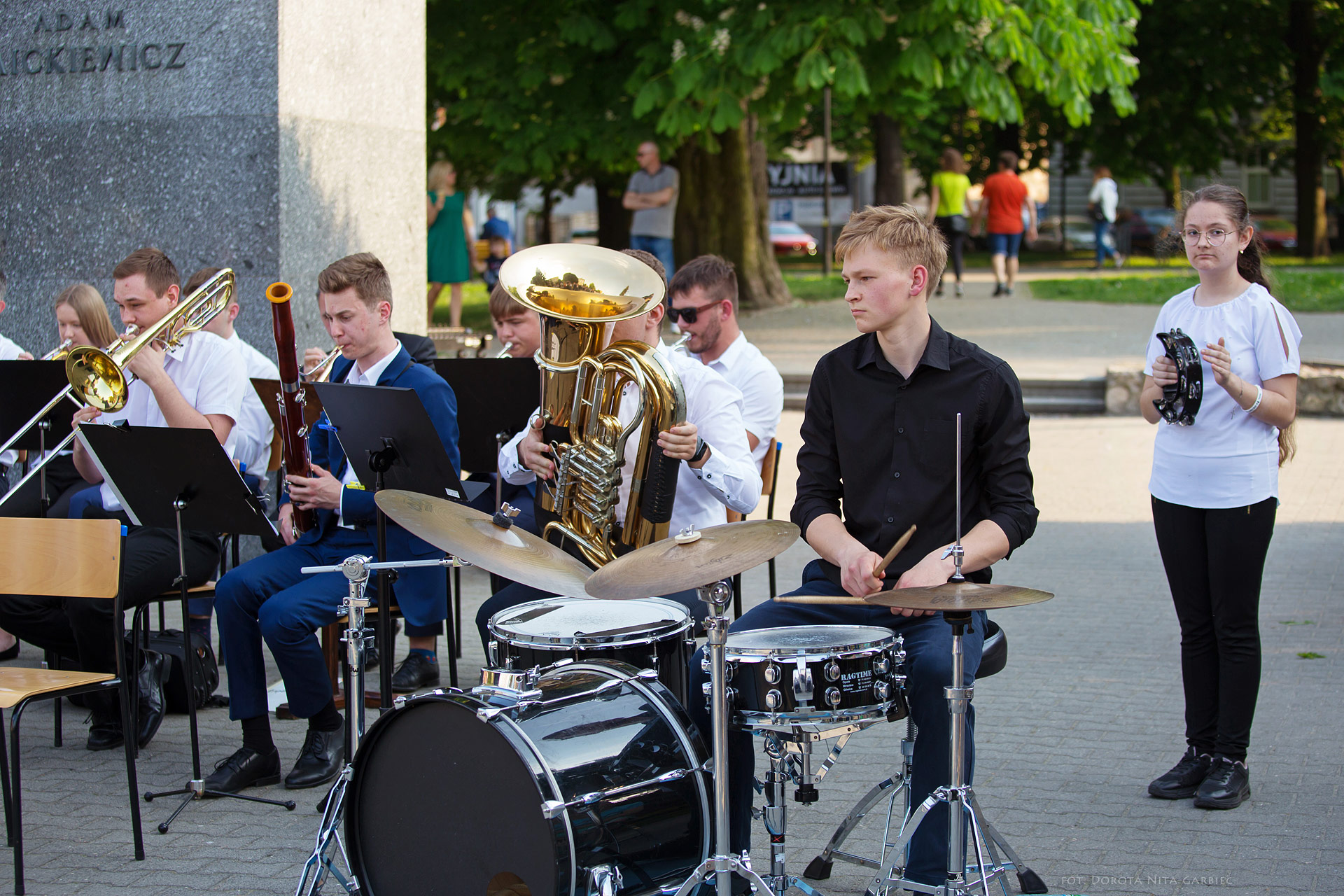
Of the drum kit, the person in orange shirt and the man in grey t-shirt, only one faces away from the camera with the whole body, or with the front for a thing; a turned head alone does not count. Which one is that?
the person in orange shirt

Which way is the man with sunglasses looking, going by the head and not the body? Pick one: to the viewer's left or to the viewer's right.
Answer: to the viewer's left

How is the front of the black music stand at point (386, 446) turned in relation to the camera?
facing away from the viewer and to the right of the viewer

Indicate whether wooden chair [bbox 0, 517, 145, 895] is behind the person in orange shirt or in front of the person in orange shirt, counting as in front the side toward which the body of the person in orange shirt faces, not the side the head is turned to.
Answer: behind

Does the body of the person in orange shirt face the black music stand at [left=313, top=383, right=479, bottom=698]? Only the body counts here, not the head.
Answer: no

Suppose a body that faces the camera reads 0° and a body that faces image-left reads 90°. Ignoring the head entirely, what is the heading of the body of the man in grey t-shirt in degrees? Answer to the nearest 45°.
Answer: approximately 45°

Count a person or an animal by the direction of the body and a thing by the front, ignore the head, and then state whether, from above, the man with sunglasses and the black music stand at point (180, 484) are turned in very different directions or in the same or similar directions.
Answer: very different directions

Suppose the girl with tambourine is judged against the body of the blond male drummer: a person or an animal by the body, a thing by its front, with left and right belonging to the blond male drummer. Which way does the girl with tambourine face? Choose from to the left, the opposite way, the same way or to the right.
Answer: the same way

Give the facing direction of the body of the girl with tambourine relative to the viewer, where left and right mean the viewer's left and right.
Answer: facing the viewer and to the left of the viewer

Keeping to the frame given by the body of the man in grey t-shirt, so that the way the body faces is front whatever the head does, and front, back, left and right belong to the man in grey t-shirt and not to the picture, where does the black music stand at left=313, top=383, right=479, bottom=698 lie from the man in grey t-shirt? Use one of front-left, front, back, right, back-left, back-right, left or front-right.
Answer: front-left

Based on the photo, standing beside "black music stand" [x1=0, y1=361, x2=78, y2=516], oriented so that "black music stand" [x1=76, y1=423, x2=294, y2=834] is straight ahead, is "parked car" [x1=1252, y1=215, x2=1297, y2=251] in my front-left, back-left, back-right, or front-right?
back-left

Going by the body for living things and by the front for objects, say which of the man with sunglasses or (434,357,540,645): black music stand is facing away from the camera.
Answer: the black music stand

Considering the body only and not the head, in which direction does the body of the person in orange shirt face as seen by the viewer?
away from the camera

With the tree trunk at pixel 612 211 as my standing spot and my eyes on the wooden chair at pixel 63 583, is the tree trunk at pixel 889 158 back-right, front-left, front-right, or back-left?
back-left

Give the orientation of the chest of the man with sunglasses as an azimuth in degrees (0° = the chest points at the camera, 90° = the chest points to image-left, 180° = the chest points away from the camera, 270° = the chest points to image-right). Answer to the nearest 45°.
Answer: approximately 45°

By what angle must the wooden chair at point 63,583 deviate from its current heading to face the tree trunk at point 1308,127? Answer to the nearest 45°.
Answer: approximately 180°
